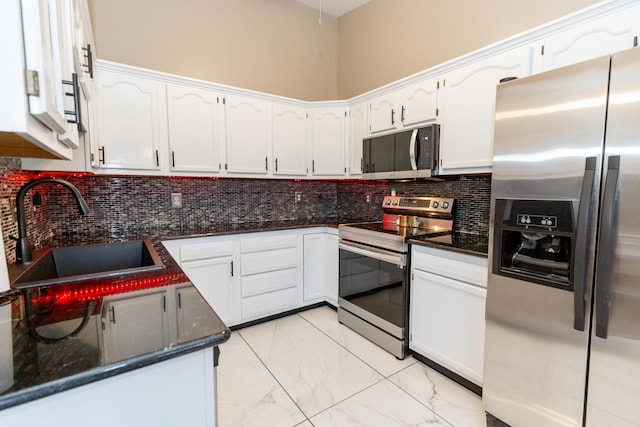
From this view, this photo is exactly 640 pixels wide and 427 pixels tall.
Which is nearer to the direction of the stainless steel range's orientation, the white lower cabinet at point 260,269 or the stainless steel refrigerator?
the white lower cabinet

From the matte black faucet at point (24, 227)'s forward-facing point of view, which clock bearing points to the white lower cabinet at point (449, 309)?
The white lower cabinet is roughly at 1 o'clock from the matte black faucet.

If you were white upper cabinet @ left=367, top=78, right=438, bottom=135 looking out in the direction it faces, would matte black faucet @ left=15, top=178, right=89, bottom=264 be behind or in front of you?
in front

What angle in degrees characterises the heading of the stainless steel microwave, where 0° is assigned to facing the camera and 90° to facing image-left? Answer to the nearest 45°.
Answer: approximately 45°

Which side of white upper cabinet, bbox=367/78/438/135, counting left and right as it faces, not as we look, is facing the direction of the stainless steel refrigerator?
left

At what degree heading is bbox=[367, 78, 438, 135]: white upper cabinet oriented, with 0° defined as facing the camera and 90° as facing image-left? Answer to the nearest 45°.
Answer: approximately 45°

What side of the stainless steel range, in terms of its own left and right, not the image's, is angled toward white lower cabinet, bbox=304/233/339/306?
right

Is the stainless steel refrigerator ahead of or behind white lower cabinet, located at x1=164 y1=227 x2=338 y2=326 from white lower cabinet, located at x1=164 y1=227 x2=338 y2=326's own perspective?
ahead

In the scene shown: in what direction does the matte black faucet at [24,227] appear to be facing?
to the viewer's right

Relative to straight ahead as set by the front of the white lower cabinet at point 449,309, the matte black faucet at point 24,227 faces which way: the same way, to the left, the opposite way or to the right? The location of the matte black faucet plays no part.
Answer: the opposite way

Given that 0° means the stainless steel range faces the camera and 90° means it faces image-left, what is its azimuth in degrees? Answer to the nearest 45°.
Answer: approximately 45°
